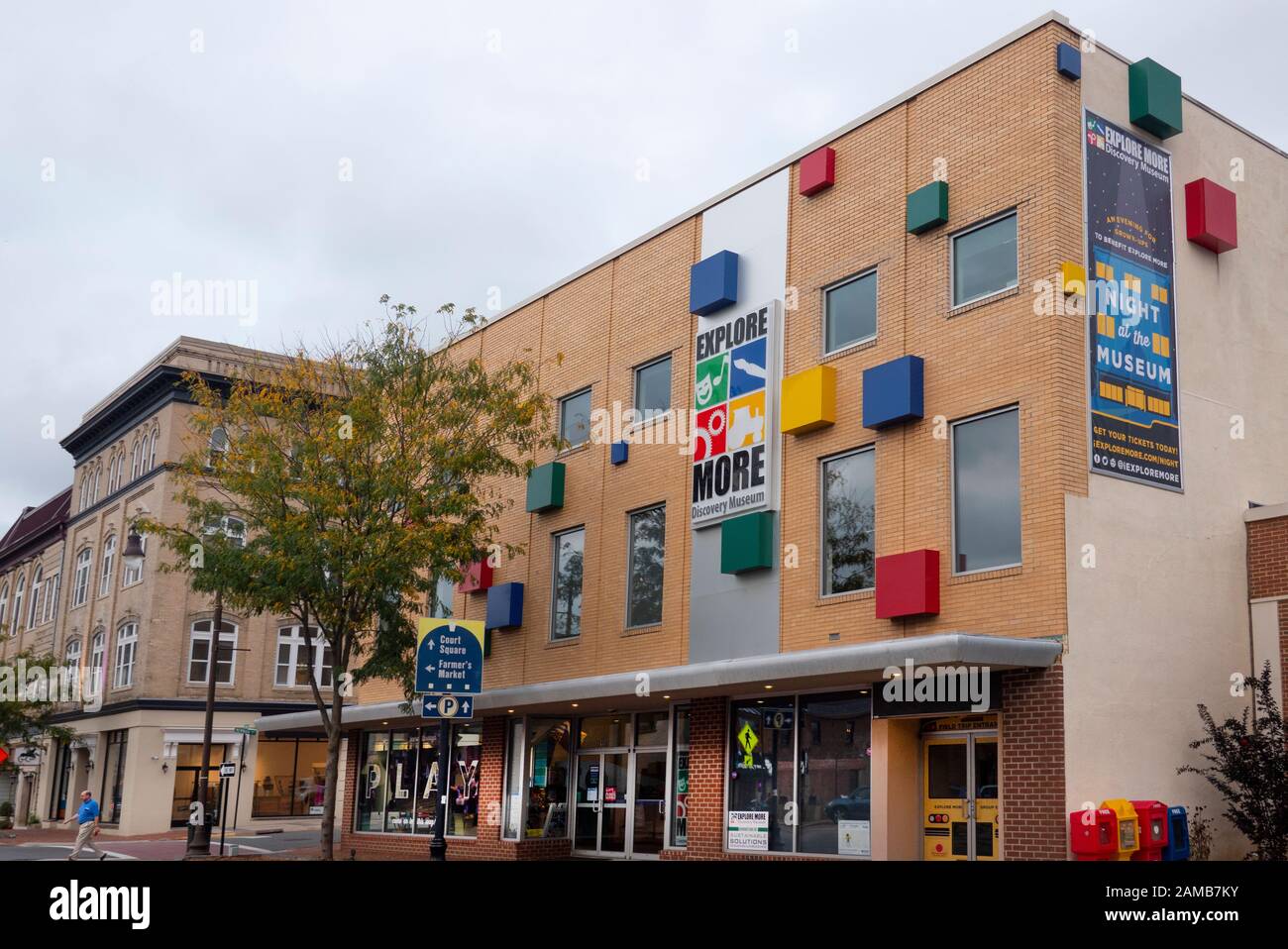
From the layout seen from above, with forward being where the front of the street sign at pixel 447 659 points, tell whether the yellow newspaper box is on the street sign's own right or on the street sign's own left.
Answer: on the street sign's own left

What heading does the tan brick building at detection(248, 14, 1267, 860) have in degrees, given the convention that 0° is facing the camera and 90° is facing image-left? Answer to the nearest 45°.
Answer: approximately 45°

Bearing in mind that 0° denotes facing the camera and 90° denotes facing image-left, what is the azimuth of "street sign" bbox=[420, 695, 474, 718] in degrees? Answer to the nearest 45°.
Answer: approximately 0°

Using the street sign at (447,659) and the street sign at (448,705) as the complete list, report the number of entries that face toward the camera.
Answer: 2

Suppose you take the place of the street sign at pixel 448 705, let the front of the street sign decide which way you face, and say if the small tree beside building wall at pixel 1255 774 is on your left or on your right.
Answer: on your left

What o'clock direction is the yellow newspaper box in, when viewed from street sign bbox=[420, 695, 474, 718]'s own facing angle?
The yellow newspaper box is roughly at 10 o'clock from the street sign.
